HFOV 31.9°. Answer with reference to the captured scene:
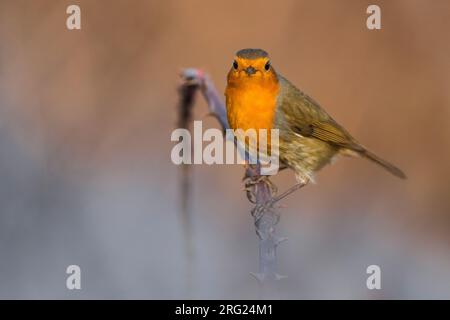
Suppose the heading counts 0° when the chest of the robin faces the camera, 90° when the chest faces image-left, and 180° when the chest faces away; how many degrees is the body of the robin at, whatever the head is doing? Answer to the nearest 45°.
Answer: approximately 45°
